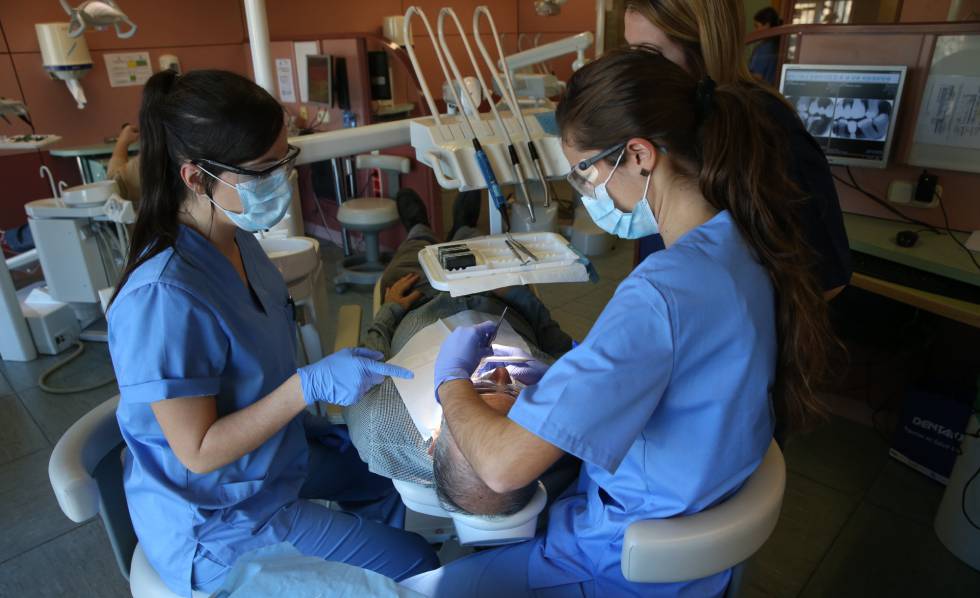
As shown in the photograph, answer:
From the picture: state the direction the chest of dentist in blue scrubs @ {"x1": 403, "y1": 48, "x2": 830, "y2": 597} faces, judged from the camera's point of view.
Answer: to the viewer's left

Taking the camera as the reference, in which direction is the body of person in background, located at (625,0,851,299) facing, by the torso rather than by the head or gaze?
to the viewer's left

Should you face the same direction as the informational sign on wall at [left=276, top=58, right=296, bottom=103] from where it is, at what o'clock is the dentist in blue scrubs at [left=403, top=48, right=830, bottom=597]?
The dentist in blue scrubs is roughly at 12 o'clock from the informational sign on wall.

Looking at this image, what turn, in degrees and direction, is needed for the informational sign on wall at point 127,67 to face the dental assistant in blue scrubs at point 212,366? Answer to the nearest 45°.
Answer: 0° — it already faces them

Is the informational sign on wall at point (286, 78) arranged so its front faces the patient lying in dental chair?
yes

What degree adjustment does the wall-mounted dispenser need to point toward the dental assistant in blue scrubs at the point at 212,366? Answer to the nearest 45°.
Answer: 0° — it already faces them

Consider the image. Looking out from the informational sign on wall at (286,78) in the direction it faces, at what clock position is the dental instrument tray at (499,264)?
The dental instrument tray is roughly at 12 o'clock from the informational sign on wall.

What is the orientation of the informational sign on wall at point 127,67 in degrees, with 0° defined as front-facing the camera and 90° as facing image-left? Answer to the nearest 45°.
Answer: approximately 0°

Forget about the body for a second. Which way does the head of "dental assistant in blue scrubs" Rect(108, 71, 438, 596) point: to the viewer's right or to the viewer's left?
to the viewer's right
